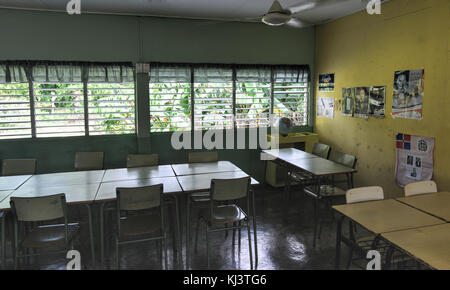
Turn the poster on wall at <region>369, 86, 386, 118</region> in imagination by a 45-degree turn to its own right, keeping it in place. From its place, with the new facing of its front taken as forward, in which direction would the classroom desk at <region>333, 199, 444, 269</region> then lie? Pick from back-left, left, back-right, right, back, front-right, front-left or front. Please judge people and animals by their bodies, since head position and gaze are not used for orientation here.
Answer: left

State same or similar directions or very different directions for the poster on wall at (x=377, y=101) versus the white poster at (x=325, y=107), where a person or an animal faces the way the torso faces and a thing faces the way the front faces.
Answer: same or similar directions

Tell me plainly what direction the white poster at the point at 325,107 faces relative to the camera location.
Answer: facing the viewer and to the left of the viewer

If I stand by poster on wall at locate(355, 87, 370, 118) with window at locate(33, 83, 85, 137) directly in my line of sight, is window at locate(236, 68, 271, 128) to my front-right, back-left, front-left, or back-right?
front-right

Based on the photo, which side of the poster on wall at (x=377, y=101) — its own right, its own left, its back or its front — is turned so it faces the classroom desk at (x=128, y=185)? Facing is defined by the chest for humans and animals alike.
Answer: front

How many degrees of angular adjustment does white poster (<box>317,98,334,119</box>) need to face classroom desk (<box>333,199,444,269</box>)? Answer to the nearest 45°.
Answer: approximately 45° to its left

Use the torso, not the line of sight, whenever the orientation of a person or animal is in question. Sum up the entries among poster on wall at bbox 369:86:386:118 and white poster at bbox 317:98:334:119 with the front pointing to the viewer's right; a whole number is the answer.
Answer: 0

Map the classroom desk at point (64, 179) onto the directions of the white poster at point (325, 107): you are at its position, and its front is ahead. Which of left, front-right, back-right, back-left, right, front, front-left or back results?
front

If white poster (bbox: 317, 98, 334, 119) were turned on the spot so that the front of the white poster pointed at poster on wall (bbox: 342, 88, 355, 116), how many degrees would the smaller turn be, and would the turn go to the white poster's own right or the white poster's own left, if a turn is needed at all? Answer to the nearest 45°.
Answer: approximately 90° to the white poster's own left

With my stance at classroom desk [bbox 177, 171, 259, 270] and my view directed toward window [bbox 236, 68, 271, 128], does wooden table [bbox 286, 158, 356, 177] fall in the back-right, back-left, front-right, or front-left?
front-right

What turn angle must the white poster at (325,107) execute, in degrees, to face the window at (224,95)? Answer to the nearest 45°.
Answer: approximately 45° to its right

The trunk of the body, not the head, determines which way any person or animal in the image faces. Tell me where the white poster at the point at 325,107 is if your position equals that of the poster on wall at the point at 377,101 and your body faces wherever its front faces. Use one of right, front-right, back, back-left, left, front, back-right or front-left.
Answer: right

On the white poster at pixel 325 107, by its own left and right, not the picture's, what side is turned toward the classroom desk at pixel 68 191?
front

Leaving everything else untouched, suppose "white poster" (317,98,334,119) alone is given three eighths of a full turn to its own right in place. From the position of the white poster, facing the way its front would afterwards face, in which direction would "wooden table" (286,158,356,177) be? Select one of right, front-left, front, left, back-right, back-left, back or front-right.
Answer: back
